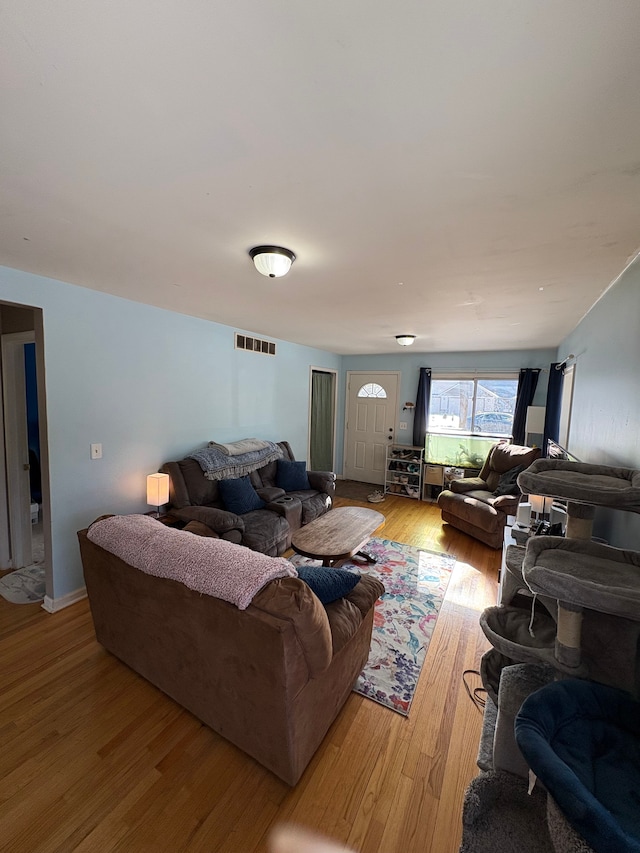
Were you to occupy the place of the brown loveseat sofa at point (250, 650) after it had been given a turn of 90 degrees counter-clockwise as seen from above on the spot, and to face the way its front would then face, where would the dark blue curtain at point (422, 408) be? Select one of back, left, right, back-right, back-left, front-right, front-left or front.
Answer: right

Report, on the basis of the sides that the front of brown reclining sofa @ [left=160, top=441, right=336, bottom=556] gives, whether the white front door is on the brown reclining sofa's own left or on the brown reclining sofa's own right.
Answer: on the brown reclining sofa's own left

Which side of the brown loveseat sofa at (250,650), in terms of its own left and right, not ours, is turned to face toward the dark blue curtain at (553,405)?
front

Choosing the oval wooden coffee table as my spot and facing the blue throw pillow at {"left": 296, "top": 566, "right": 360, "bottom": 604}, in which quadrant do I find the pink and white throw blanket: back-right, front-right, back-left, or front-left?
front-right

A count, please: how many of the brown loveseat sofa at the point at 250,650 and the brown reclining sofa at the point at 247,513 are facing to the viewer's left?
0

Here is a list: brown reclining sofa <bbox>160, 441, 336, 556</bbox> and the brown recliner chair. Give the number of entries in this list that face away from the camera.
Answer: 0

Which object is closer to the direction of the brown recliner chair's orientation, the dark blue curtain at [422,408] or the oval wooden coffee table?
the oval wooden coffee table

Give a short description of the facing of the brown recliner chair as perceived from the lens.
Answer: facing the viewer and to the left of the viewer

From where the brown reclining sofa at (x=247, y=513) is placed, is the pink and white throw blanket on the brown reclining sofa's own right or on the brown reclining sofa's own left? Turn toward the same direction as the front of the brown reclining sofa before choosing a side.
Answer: on the brown reclining sofa's own right

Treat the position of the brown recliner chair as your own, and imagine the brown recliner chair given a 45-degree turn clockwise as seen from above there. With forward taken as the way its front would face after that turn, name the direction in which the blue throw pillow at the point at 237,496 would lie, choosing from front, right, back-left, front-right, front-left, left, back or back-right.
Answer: front-left

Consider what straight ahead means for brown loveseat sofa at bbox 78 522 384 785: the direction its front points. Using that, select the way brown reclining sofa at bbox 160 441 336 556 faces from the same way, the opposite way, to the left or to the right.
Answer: to the right

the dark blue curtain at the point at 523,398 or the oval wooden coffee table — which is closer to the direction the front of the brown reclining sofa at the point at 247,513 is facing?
the oval wooden coffee table

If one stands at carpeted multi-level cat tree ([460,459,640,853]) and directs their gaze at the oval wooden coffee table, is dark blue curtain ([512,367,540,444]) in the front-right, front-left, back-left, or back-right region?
front-right

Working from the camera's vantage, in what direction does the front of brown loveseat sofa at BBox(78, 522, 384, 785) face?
facing away from the viewer and to the right of the viewer

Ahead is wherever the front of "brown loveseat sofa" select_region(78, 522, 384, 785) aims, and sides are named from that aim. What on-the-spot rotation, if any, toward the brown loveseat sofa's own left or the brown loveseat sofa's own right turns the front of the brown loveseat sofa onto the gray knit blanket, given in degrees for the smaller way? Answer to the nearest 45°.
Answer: approximately 45° to the brown loveseat sofa's own left

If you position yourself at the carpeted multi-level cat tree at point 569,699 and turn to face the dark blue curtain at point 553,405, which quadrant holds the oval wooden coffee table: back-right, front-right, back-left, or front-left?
front-left

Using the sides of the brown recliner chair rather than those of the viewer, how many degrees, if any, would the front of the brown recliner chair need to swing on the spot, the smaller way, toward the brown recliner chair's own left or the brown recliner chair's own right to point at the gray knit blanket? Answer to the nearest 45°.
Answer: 0° — it already faces it

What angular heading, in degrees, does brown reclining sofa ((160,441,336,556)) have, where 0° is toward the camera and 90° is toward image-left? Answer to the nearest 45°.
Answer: approximately 315°
